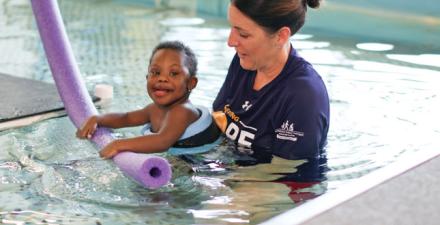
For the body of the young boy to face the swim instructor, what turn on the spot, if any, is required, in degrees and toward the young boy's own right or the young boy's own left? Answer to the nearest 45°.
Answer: approximately 135° to the young boy's own left

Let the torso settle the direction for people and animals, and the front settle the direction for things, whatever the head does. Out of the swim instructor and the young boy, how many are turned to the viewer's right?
0

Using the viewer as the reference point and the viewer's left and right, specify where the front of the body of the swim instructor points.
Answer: facing the viewer and to the left of the viewer

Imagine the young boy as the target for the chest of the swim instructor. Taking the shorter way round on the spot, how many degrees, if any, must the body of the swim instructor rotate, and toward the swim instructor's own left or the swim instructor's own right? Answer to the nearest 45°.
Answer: approximately 45° to the swim instructor's own right

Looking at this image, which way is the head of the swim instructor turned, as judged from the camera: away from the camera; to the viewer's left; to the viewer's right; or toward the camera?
to the viewer's left

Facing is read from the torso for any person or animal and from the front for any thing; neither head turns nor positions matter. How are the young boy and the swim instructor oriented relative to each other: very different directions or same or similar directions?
same or similar directions
